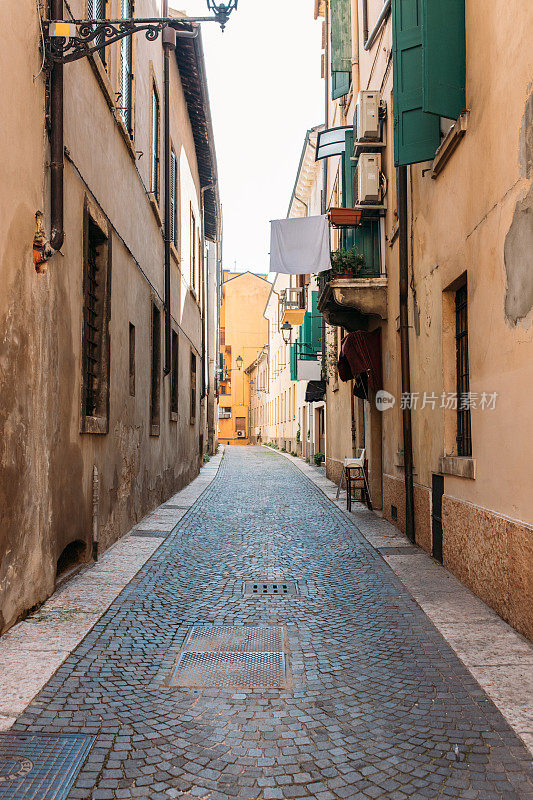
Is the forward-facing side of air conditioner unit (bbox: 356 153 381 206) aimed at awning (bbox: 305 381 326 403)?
no

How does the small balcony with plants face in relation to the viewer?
to the viewer's left

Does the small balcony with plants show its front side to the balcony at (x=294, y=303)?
no

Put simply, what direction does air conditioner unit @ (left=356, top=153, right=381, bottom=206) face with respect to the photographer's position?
facing to the left of the viewer

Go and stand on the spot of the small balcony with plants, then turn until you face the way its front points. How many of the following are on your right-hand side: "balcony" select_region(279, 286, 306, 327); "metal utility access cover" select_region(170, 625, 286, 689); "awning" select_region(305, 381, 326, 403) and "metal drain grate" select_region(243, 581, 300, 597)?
2

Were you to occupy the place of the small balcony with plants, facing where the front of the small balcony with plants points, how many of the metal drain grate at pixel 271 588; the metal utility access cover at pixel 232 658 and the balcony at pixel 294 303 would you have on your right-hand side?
1

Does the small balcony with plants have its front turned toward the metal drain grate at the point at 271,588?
no

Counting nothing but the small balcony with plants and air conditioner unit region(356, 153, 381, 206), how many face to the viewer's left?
2

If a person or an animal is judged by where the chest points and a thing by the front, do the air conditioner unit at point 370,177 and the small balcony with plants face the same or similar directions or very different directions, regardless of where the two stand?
same or similar directions
